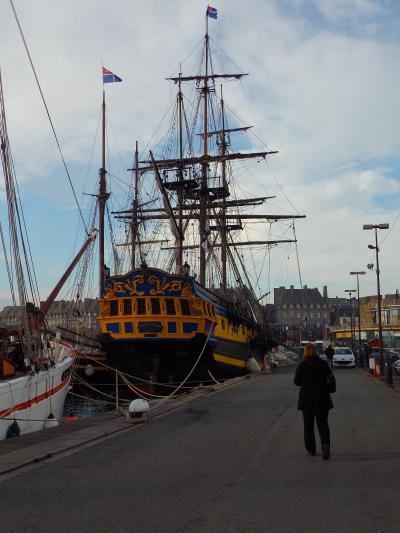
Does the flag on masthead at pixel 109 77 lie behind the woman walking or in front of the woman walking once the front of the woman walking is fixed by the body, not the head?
in front

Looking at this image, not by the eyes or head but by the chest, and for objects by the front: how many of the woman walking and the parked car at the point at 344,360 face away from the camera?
1

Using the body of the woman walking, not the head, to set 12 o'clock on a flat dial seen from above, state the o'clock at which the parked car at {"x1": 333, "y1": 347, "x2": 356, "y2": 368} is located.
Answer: The parked car is roughly at 12 o'clock from the woman walking.

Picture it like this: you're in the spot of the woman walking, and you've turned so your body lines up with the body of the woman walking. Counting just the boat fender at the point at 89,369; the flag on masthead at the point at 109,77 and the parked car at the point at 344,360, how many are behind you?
0

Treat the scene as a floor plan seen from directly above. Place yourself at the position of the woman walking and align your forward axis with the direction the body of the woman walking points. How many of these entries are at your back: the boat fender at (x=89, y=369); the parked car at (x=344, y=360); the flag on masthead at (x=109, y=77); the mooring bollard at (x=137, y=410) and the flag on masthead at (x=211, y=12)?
0

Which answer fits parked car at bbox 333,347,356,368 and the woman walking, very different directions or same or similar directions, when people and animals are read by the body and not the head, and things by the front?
very different directions

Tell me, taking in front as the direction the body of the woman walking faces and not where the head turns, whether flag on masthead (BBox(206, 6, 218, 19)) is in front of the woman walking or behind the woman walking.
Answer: in front

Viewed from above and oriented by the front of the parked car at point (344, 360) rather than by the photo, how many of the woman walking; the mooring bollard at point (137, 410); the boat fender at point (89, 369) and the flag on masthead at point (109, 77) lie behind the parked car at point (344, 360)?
0

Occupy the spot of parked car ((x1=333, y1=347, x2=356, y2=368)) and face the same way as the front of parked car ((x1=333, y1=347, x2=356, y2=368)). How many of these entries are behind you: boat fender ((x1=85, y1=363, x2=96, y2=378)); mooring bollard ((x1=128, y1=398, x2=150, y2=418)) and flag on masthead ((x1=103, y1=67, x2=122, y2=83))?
0

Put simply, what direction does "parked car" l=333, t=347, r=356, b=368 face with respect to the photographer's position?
facing the viewer

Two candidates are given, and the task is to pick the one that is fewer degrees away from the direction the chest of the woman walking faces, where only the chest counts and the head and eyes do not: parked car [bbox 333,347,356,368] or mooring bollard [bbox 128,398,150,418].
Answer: the parked car

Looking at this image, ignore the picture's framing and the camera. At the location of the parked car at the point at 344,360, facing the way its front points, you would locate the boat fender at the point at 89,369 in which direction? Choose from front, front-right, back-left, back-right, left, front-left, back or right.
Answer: front-right

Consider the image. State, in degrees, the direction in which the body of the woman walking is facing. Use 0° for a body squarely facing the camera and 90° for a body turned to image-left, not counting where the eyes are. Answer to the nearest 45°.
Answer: approximately 180°

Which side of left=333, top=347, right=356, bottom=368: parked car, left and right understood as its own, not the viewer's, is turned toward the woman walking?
front

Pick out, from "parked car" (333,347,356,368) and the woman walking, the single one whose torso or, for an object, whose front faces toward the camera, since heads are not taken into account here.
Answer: the parked car

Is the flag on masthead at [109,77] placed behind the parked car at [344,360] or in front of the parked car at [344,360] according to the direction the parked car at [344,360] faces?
in front

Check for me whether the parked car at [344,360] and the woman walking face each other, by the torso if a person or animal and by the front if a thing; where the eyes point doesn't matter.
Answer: yes

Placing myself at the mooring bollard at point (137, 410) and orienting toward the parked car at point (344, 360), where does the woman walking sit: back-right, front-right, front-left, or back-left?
back-right
